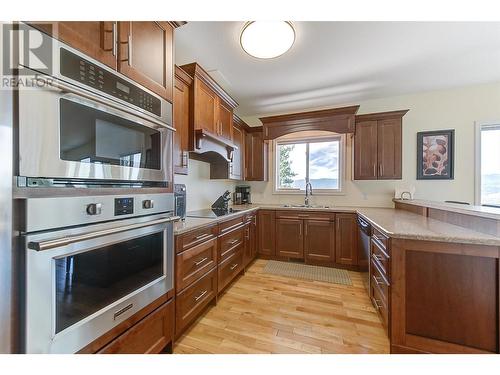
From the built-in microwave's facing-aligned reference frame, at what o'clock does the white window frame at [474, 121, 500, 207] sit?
The white window frame is roughly at 11 o'clock from the built-in microwave.

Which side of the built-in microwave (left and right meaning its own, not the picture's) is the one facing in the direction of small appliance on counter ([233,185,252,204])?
left

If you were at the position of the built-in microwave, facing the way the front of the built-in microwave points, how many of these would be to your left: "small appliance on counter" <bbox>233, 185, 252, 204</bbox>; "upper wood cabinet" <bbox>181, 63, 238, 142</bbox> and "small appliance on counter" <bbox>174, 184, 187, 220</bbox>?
3

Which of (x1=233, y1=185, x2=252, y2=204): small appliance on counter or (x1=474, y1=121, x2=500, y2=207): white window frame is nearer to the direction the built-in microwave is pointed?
the white window frame

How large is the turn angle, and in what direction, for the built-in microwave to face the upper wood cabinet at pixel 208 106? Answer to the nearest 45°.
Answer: approximately 90° to its left

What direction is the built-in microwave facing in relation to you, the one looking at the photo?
facing the viewer and to the right of the viewer

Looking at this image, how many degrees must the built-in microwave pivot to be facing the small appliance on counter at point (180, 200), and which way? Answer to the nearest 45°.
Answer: approximately 90° to its left

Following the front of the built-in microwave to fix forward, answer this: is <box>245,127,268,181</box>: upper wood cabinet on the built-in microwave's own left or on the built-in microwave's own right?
on the built-in microwave's own left

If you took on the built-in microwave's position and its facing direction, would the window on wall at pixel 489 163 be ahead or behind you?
ahead

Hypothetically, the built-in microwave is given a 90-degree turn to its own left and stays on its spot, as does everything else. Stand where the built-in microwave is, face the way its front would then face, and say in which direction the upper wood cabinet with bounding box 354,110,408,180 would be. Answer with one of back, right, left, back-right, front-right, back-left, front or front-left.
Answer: front-right

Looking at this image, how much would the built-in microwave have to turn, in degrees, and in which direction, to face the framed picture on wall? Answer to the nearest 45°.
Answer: approximately 45° to its left

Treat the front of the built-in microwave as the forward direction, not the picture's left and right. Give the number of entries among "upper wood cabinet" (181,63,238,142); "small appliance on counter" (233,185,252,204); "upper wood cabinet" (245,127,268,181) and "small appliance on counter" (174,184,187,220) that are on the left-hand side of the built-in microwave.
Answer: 4

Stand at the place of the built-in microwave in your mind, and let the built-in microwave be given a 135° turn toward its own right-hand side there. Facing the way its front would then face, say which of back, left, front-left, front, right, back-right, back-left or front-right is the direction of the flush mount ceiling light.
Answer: back

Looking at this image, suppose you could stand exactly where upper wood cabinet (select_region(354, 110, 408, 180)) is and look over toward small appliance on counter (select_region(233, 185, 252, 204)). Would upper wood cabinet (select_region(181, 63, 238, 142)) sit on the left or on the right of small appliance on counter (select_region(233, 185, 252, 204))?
left
